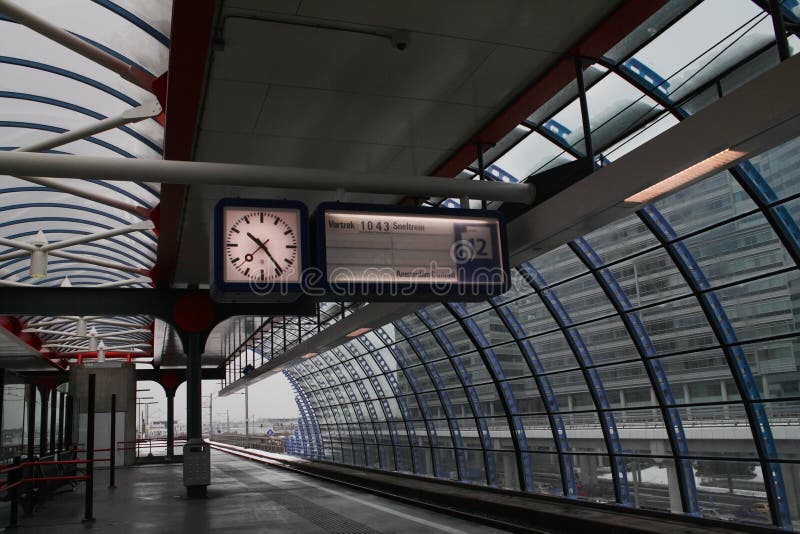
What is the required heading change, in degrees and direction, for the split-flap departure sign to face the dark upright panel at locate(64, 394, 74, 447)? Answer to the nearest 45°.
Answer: approximately 135° to its right

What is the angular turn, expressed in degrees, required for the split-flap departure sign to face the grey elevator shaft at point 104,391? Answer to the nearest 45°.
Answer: approximately 135° to its right

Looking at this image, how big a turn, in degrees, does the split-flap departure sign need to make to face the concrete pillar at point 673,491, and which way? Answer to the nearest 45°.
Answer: approximately 135° to its left

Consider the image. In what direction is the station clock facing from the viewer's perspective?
toward the camera

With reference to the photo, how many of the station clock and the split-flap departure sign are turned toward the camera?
2

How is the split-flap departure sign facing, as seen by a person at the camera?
facing the viewer
